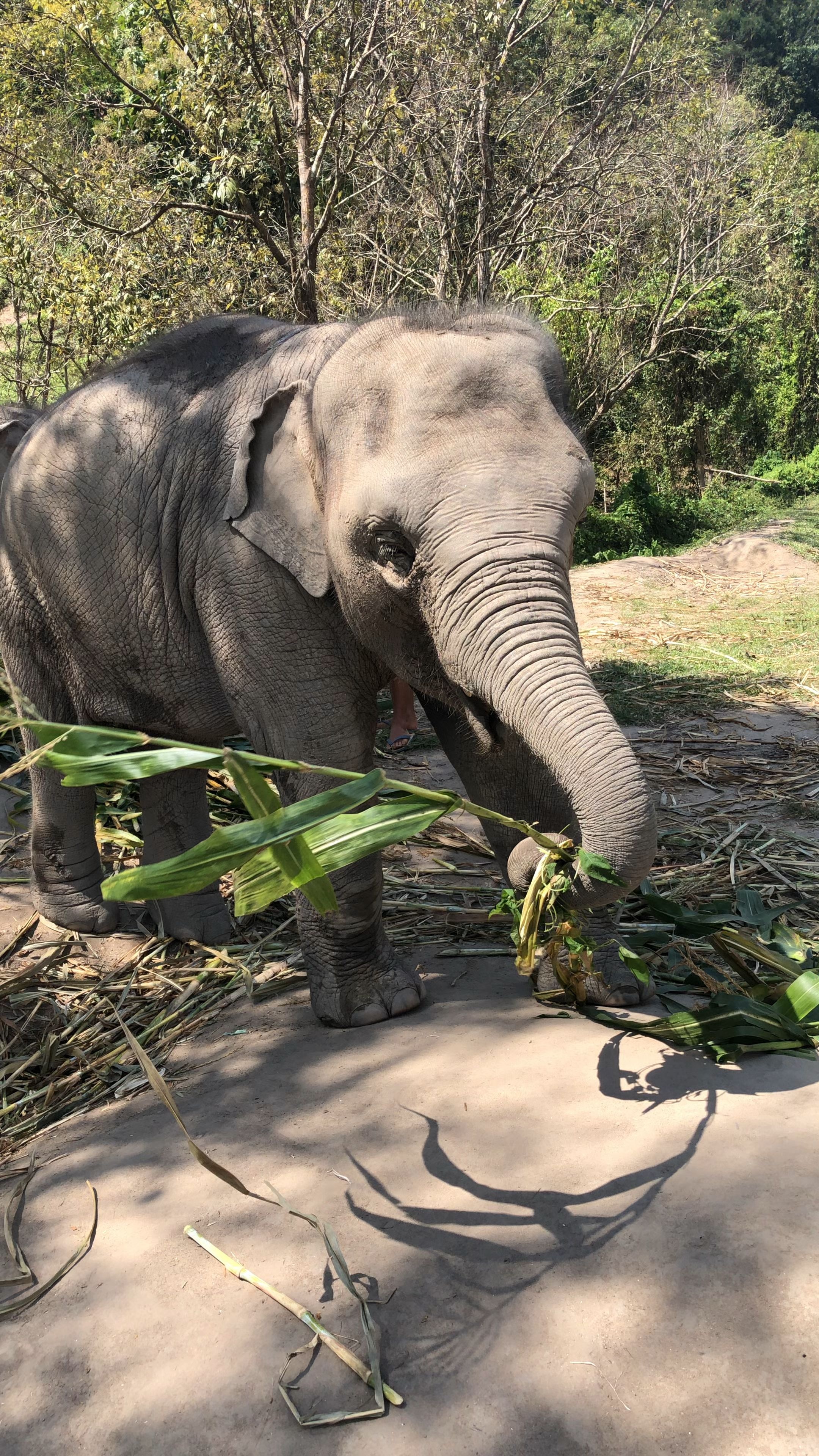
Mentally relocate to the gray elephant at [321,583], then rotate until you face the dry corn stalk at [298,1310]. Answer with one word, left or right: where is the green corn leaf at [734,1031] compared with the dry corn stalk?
left

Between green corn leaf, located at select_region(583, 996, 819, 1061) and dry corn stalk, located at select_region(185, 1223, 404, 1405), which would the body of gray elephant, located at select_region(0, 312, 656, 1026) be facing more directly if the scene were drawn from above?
the green corn leaf

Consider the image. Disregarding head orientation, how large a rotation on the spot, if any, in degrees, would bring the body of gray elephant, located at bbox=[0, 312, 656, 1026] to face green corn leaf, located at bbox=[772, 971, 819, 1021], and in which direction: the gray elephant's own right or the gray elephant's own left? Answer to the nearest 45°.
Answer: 0° — it already faces it

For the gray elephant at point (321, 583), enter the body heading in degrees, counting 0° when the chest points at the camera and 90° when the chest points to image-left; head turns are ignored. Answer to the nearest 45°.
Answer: approximately 315°

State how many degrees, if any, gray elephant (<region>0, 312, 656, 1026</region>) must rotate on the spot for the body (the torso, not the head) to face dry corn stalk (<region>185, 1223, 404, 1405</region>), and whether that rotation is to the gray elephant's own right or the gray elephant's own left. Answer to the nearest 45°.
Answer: approximately 45° to the gray elephant's own right

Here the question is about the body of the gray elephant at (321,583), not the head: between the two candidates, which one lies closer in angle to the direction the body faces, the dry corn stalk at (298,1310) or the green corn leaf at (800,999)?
the green corn leaf

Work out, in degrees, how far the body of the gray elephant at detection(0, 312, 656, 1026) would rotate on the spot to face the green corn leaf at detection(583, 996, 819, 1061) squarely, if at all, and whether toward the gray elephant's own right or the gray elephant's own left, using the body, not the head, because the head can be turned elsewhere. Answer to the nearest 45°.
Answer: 0° — it already faces it
